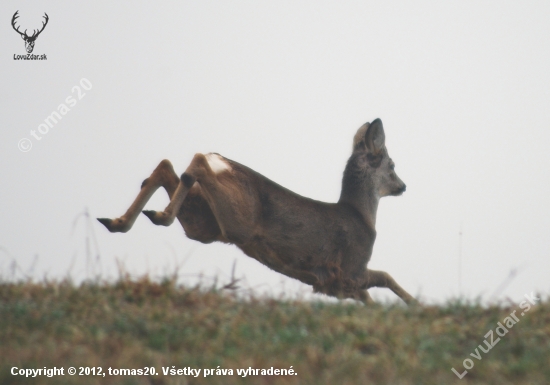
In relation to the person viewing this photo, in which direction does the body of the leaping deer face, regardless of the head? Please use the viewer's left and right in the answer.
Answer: facing to the right of the viewer
